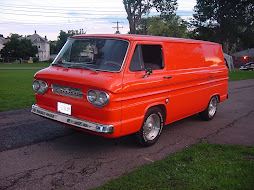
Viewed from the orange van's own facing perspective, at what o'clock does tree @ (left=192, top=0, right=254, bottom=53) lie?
The tree is roughly at 5 o'clock from the orange van.

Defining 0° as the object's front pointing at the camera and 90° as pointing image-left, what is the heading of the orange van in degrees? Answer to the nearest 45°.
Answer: approximately 45°
